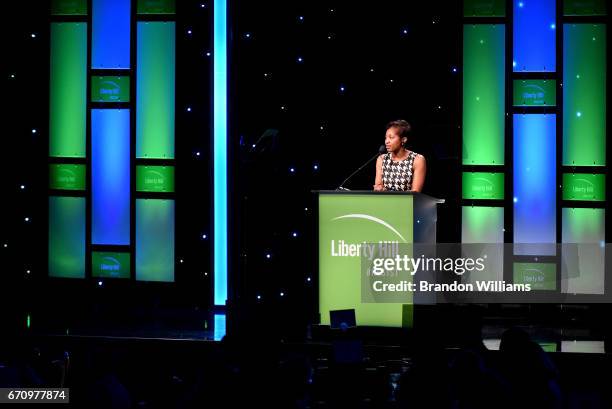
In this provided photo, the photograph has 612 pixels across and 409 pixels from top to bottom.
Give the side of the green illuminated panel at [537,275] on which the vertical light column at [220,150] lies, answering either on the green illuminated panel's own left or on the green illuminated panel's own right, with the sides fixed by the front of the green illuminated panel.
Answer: on the green illuminated panel's own right

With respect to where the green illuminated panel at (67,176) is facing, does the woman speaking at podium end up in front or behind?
in front

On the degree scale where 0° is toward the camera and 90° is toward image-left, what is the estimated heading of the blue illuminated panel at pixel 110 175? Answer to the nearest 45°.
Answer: approximately 0°

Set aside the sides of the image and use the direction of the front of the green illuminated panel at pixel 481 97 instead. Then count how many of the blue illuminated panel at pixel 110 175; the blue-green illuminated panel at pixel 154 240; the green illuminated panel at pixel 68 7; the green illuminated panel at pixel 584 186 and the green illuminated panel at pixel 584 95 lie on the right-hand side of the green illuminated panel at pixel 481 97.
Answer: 3

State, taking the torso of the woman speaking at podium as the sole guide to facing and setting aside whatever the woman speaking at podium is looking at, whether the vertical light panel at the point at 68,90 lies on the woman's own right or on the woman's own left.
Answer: on the woman's own right

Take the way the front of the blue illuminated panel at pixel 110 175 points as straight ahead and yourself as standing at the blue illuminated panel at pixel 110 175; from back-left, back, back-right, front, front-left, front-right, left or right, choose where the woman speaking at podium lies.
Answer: front-left
